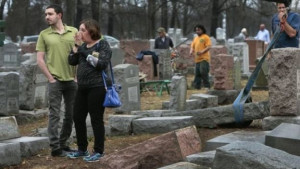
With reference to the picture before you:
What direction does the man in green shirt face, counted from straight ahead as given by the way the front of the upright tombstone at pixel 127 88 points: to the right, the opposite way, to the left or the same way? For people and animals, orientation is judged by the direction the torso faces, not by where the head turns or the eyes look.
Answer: the same way

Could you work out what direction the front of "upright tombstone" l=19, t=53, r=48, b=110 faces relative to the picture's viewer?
facing the viewer and to the right of the viewer

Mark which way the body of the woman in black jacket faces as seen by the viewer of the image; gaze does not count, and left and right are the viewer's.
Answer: facing the viewer and to the left of the viewer

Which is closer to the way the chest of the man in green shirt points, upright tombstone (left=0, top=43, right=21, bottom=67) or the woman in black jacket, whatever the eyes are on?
the woman in black jacket

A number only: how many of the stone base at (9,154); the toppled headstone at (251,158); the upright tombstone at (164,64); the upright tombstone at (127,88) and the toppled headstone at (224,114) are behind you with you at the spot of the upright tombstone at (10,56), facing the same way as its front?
0

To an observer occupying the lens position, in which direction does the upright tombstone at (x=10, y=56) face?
facing the viewer

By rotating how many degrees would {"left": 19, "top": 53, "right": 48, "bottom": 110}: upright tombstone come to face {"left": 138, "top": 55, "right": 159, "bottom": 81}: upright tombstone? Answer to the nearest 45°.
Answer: approximately 90° to its left

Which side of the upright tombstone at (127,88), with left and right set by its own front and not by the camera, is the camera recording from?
front

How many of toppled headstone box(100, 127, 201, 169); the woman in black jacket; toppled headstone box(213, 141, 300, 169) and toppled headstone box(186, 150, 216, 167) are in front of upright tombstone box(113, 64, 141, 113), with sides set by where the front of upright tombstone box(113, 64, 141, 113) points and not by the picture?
4

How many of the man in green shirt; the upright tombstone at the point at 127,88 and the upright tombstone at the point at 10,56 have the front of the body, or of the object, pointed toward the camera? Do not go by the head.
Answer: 3
